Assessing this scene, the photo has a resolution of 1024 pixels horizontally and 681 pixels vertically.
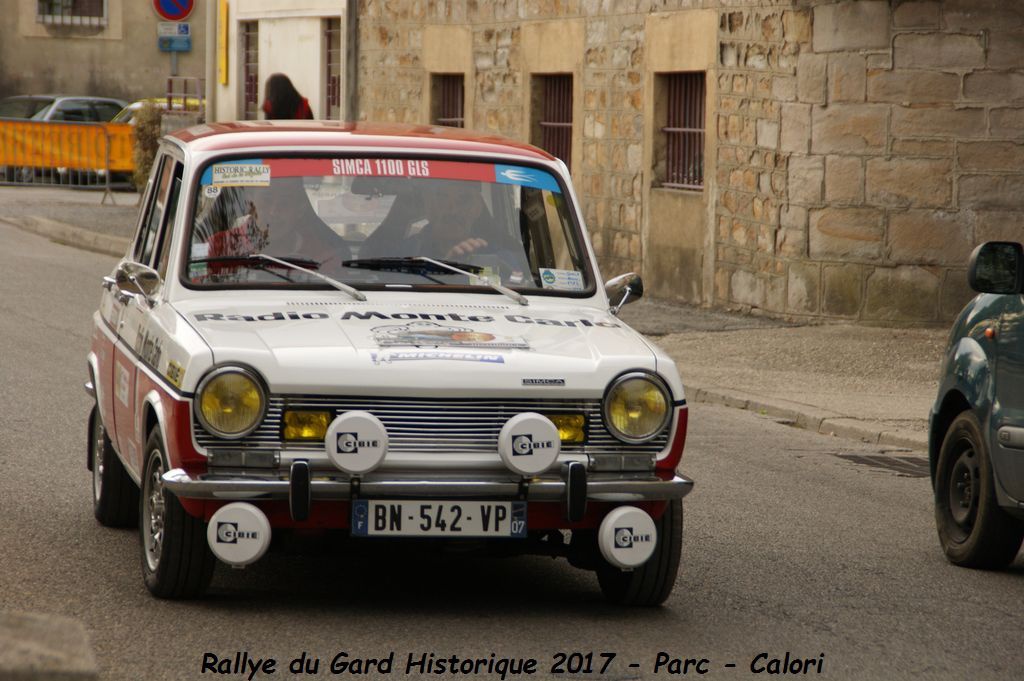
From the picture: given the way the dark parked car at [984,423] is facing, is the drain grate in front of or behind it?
in front

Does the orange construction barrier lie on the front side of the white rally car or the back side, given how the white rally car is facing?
on the back side

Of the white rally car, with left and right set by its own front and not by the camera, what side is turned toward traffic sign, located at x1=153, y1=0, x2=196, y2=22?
back

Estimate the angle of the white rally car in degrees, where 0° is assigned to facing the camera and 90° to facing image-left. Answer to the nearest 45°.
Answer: approximately 0°

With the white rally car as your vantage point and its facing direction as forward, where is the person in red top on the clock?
The person in red top is roughly at 6 o'clock from the white rally car.
